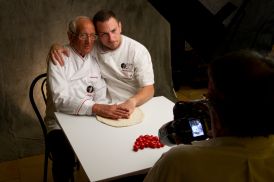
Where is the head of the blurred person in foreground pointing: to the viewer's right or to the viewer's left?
to the viewer's left

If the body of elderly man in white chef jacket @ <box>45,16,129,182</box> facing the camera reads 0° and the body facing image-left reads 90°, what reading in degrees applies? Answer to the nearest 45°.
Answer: approximately 315°

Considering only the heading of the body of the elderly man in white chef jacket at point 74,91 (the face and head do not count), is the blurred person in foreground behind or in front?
in front
